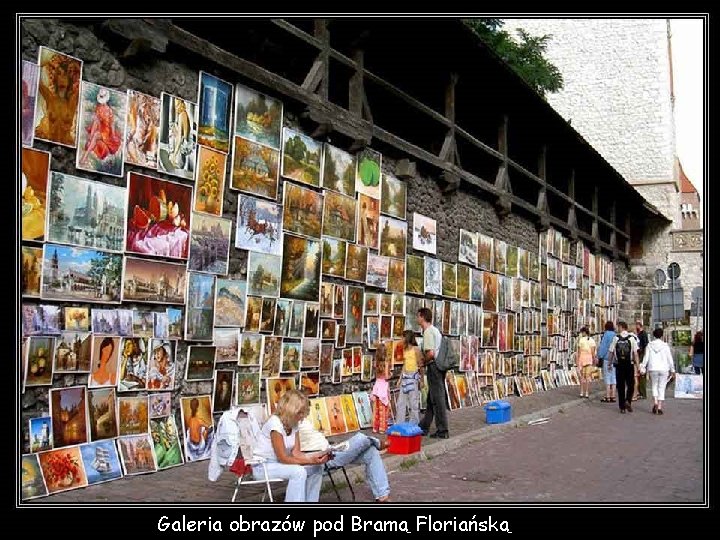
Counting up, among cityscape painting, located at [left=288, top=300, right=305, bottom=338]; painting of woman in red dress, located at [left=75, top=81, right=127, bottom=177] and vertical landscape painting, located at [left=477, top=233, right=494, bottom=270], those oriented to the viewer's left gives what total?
0

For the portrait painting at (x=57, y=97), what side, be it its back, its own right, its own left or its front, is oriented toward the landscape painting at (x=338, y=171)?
left

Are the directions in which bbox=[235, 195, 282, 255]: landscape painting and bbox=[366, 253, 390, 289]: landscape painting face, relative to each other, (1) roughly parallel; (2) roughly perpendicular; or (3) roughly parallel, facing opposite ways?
roughly parallel

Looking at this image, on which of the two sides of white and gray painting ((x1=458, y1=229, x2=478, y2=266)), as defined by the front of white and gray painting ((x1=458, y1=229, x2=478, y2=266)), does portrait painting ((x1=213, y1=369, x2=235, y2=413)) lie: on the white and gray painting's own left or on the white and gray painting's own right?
on the white and gray painting's own right

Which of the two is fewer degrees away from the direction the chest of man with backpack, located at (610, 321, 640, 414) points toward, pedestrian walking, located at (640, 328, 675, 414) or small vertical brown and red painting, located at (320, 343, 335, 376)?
the pedestrian walking

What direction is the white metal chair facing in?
to the viewer's right

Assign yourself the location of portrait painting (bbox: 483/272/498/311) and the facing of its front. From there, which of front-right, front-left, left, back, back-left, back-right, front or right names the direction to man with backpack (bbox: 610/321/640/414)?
front

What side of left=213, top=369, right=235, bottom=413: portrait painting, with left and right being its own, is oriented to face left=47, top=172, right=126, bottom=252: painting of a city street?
right

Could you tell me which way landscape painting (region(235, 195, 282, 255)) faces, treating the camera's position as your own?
facing the viewer and to the right of the viewer

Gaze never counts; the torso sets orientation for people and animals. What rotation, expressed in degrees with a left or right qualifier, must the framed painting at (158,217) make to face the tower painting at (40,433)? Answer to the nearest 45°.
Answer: approximately 90° to its right

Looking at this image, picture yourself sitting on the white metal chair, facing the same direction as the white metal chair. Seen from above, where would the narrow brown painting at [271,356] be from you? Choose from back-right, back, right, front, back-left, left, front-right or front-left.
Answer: left

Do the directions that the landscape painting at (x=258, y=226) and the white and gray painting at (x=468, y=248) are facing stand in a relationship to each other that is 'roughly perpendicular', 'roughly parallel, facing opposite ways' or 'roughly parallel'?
roughly parallel

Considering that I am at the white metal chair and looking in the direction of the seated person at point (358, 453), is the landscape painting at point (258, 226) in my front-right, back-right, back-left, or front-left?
front-left
